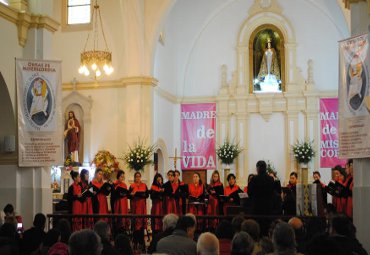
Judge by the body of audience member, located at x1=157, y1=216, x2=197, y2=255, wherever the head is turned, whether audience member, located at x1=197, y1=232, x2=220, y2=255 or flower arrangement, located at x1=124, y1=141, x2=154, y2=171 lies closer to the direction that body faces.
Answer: the flower arrangement

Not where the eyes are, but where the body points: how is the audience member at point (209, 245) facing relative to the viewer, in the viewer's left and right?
facing away from the viewer

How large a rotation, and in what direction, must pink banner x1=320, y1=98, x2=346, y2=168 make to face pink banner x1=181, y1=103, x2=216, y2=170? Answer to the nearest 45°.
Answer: approximately 90° to its right

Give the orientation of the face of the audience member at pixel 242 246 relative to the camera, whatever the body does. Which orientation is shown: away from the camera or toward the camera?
away from the camera

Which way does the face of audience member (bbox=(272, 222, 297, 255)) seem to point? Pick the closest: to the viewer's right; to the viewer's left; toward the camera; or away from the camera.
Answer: away from the camera

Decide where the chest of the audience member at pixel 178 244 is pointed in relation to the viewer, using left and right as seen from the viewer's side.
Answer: facing away from the viewer and to the right of the viewer

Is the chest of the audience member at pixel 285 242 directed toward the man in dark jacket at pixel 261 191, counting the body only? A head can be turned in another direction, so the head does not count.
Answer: yes

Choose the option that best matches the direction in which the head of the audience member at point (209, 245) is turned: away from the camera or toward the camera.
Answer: away from the camera

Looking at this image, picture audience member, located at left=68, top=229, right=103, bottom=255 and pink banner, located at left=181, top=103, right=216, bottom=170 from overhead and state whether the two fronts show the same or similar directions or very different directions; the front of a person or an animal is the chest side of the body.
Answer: very different directions

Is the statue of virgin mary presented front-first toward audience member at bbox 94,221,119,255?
yes

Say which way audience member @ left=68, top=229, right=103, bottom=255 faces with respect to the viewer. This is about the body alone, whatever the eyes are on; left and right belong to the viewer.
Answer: facing away from the viewer

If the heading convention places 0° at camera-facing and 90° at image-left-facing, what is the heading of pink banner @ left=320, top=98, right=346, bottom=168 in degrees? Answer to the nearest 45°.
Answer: approximately 0°

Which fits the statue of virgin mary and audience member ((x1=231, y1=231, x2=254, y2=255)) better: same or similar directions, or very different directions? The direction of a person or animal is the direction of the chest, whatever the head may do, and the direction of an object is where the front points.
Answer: very different directions
